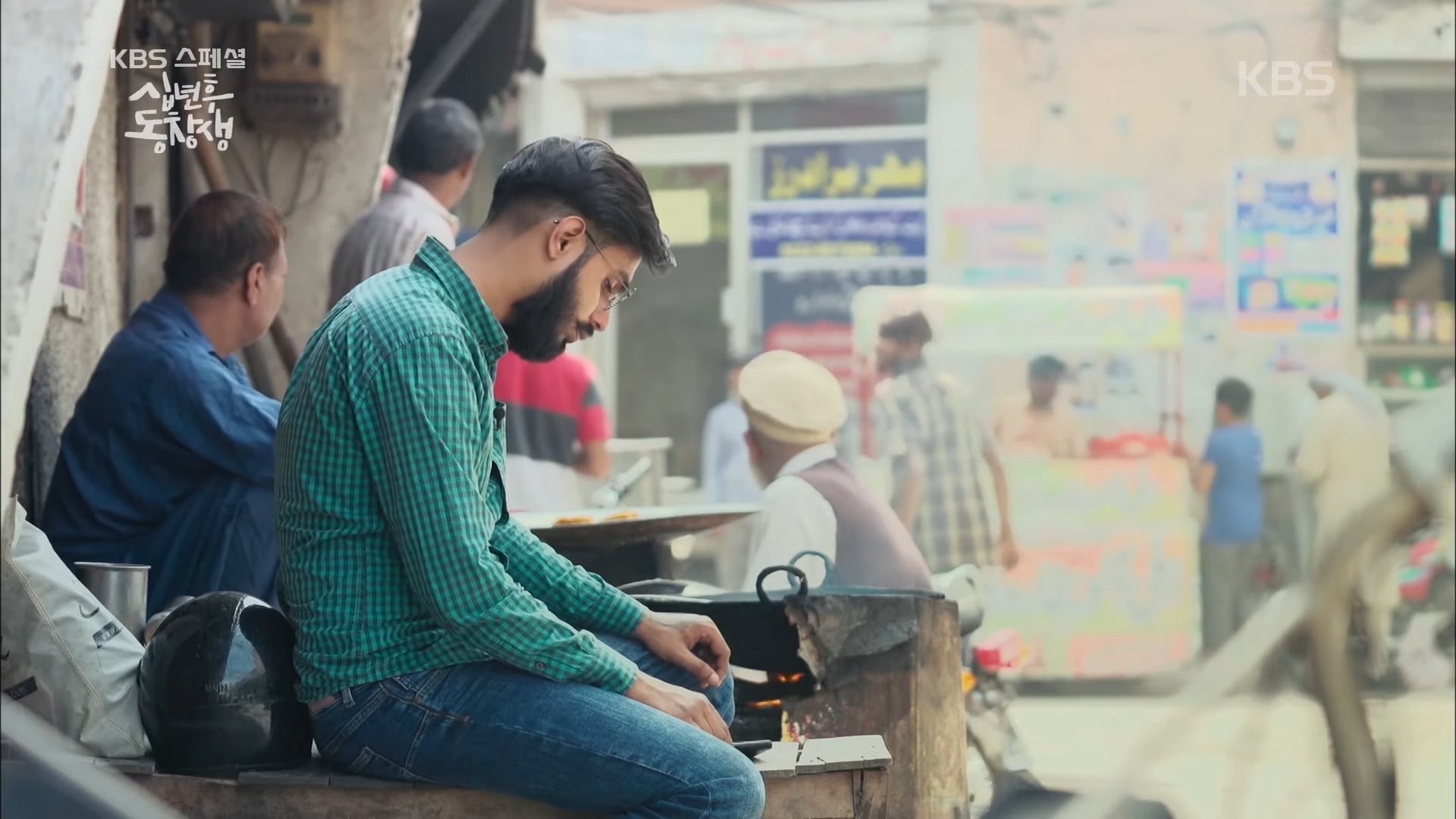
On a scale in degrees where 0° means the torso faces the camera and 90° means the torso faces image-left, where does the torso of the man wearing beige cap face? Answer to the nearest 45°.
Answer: approximately 135°

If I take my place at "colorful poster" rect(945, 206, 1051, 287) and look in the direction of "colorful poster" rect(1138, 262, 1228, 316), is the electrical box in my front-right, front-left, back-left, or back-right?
back-right

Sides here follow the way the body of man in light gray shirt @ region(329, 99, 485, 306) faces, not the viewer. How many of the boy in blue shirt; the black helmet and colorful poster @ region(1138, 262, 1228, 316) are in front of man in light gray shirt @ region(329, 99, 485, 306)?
2

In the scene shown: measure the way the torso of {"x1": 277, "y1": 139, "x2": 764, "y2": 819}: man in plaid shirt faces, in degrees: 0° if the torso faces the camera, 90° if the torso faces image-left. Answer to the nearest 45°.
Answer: approximately 270°

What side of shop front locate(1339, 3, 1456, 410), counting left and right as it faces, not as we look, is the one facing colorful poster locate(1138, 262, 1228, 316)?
right

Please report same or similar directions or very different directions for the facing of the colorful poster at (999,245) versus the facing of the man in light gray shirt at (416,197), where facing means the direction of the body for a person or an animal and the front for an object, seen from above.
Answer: very different directions

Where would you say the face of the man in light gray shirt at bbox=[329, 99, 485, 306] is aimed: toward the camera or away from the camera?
away from the camera

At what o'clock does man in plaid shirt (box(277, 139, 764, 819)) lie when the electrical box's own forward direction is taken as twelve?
The man in plaid shirt is roughly at 12 o'clock from the electrical box.

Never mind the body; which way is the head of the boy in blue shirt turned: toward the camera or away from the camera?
away from the camera

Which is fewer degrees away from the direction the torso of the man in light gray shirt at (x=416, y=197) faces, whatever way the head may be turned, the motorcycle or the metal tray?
the motorcycle
